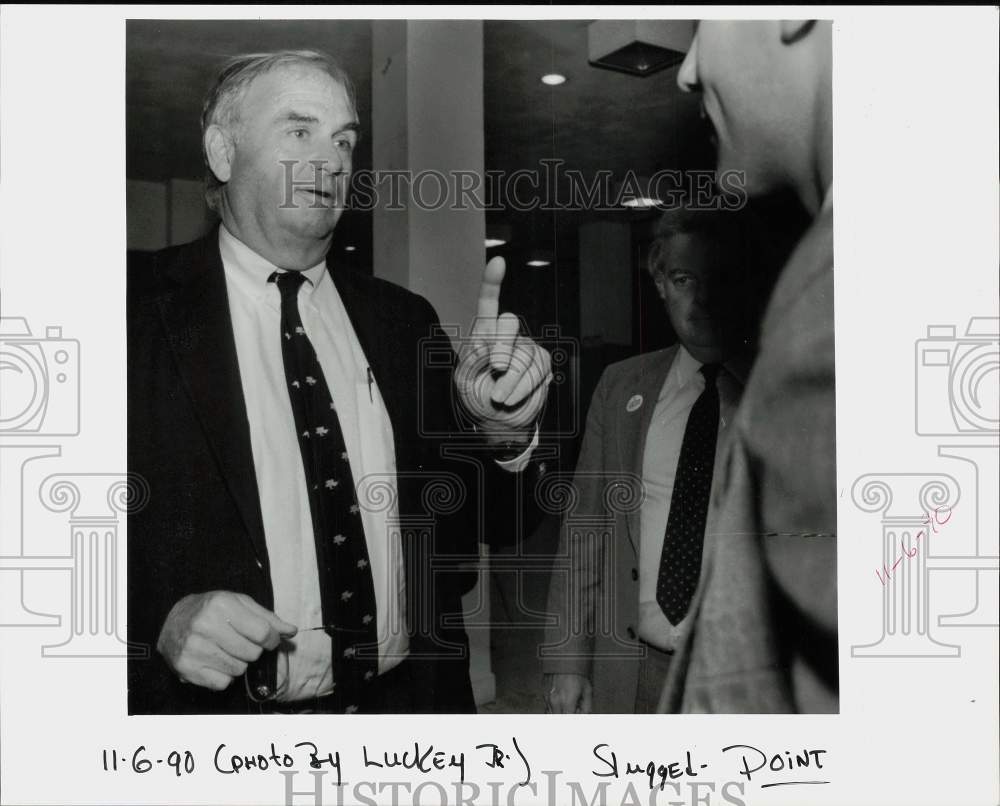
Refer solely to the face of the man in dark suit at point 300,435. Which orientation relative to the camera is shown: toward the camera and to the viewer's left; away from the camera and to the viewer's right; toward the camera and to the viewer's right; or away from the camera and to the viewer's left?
toward the camera and to the viewer's right

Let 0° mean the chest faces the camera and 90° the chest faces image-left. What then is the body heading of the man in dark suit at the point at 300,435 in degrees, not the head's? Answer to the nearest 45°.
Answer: approximately 315°
